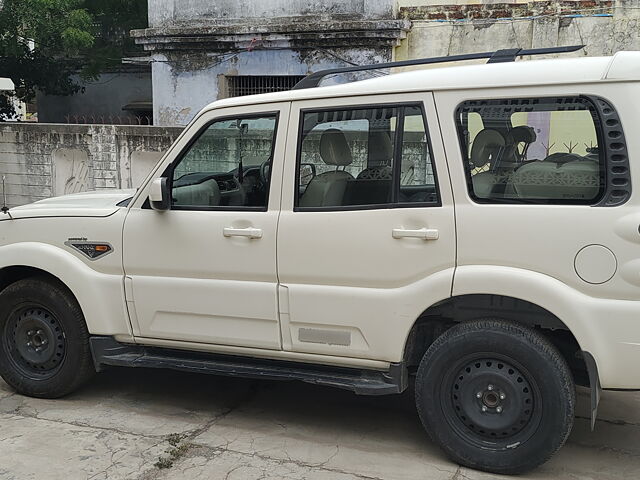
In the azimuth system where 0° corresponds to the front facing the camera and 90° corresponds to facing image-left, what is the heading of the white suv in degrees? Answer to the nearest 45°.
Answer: approximately 90°

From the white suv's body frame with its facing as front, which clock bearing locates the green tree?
The green tree is roughly at 2 o'clock from the white suv.

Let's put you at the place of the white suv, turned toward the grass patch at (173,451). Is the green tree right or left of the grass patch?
right

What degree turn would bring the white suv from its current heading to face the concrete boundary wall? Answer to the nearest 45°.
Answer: approximately 45° to its right

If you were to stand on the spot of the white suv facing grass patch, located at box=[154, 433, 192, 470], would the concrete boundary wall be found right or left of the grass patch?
right
